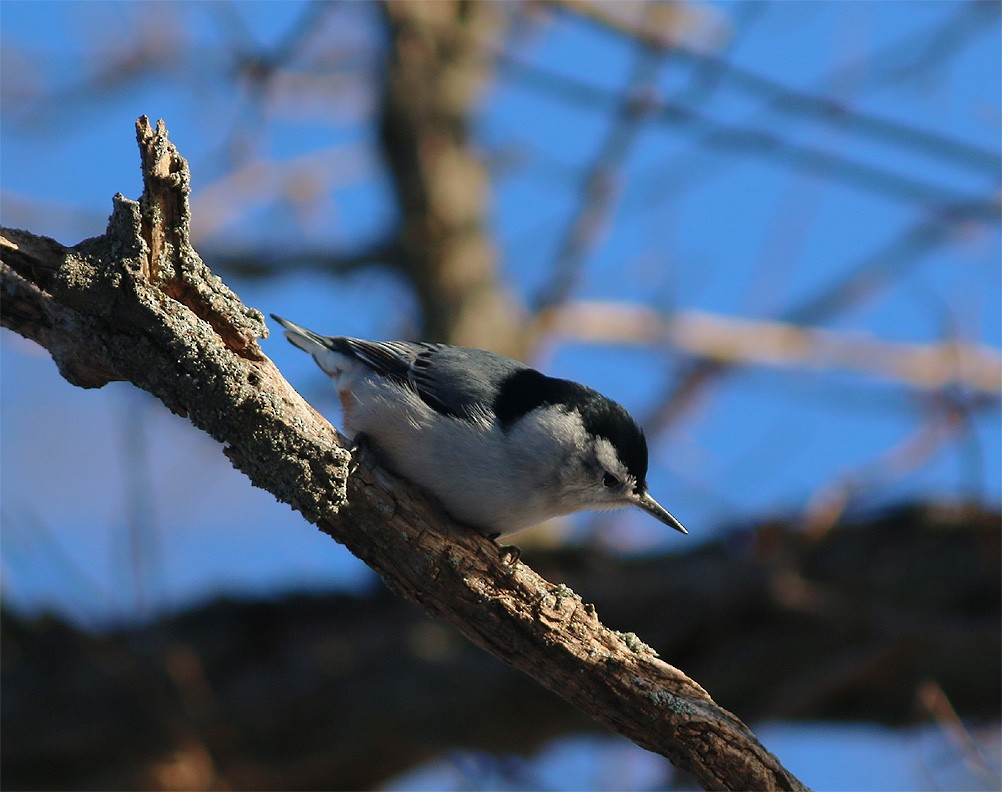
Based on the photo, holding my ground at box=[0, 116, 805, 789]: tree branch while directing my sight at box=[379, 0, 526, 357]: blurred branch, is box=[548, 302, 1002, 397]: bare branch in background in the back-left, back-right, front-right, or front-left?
front-right

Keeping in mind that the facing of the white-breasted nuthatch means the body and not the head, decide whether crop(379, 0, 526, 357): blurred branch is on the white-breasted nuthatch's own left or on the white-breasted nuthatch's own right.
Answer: on the white-breasted nuthatch's own left

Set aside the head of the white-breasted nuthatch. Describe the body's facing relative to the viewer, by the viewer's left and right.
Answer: facing to the right of the viewer

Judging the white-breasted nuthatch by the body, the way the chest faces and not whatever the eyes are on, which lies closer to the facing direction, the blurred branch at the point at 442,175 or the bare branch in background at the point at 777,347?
the bare branch in background

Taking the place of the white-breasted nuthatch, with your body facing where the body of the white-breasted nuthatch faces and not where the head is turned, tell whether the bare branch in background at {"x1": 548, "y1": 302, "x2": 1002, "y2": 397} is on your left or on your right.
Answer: on your left
